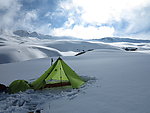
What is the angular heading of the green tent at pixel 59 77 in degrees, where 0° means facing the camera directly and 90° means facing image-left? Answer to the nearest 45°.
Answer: approximately 0°

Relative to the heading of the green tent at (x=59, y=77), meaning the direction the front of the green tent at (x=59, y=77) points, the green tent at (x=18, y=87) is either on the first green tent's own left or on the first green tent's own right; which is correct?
on the first green tent's own right
